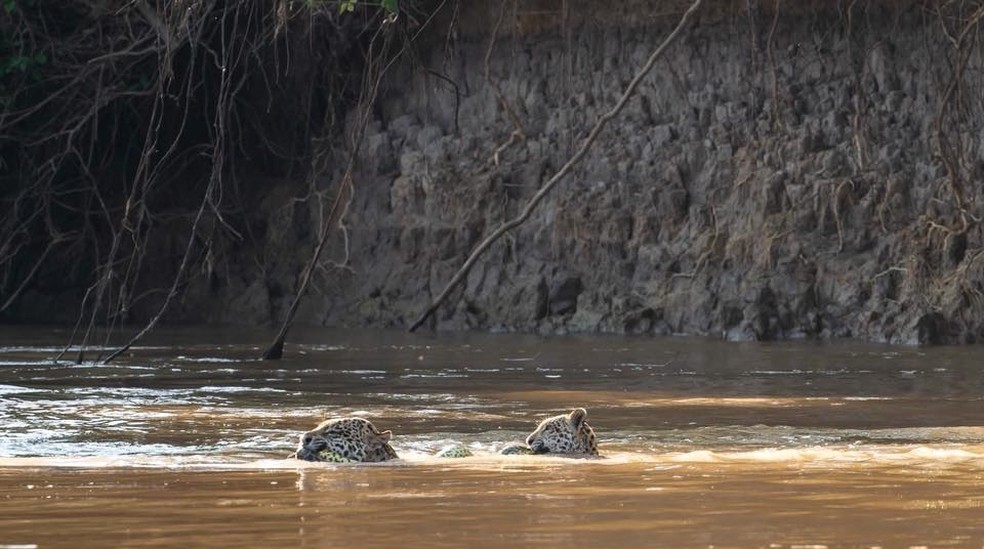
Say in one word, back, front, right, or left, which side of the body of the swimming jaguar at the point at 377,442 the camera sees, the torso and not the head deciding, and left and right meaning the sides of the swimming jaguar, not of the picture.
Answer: left
